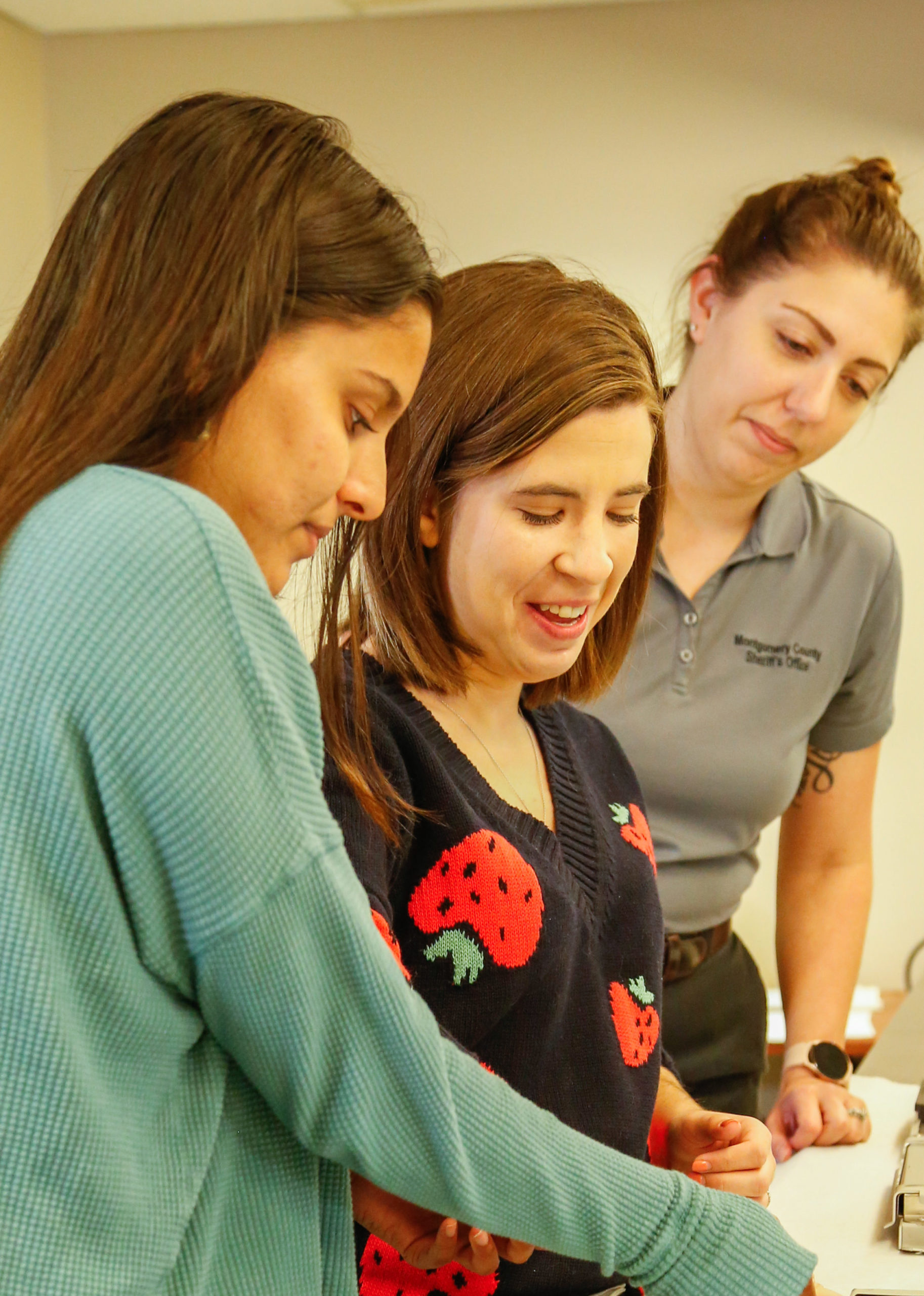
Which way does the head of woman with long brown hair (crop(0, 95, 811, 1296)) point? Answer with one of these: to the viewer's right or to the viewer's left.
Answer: to the viewer's right

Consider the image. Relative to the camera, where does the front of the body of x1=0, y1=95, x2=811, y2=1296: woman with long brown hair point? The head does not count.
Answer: to the viewer's right

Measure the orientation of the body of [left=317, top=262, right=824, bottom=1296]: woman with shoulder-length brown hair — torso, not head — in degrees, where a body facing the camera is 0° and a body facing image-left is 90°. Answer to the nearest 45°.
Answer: approximately 315°
